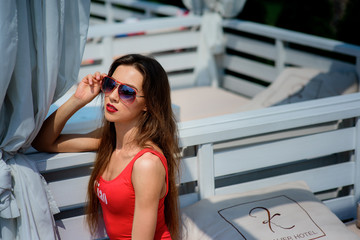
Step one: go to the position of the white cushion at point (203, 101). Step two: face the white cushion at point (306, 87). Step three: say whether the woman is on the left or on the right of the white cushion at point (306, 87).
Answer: right

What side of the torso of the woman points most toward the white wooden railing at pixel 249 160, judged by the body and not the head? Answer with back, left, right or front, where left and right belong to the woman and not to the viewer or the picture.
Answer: back

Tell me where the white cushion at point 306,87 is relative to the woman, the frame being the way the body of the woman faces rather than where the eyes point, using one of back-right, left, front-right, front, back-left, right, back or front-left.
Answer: back

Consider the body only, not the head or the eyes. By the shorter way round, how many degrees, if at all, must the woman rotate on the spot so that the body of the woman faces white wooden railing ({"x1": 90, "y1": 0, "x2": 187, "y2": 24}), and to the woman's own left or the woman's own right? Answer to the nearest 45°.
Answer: approximately 135° to the woman's own right

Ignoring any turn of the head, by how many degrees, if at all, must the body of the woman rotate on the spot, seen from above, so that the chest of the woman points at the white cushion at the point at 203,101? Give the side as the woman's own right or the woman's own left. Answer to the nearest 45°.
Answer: approximately 135° to the woman's own right

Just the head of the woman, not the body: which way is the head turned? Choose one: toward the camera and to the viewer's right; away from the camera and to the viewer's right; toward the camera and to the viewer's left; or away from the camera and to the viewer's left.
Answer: toward the camera and to the viewer's left
